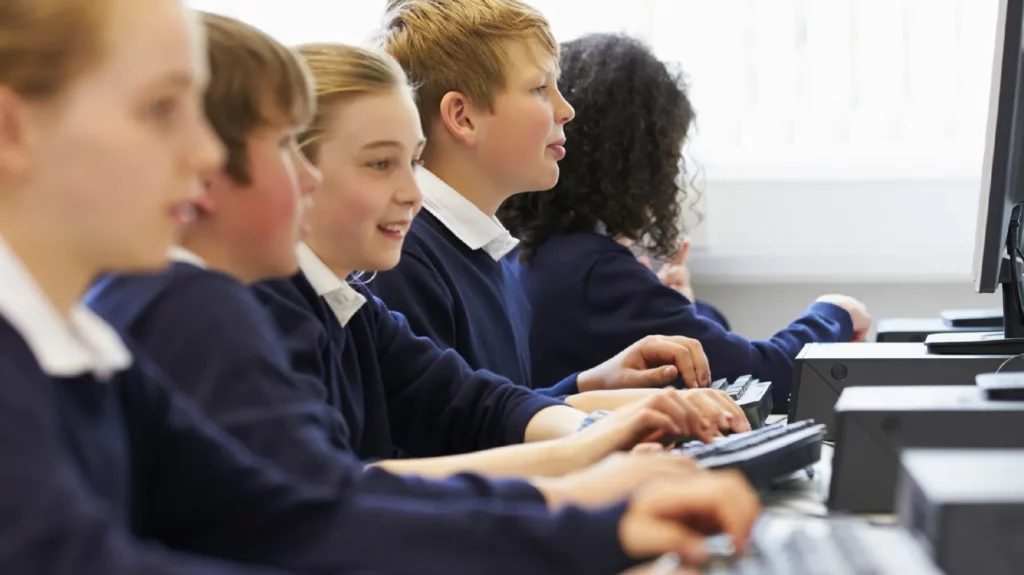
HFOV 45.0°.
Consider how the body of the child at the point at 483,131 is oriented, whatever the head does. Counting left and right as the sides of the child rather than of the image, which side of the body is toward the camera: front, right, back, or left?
right

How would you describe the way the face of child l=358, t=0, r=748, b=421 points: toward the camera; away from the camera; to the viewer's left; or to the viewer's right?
to the viewer's right

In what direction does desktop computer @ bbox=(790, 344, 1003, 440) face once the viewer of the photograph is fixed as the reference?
facing to the left of the viewer

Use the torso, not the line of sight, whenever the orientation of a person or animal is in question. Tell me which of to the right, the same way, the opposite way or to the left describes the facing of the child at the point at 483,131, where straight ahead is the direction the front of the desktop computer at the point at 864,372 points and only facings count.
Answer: the opposite way

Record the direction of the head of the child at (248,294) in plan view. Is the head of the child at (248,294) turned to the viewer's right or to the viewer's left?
to the viewer's right

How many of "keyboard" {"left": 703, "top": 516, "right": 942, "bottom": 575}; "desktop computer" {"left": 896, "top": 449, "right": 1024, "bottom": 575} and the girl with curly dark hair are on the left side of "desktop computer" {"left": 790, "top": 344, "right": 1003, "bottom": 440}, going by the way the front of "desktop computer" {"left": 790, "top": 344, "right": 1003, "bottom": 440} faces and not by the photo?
2

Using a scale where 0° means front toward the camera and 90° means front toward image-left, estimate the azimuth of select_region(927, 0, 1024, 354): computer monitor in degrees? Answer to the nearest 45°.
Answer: approximately 90°

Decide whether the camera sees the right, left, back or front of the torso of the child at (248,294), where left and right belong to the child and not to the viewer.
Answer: right

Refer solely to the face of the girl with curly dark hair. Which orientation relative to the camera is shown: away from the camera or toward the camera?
away from the camera

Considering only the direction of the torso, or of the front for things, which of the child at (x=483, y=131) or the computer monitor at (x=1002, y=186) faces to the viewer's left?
the computer monitor

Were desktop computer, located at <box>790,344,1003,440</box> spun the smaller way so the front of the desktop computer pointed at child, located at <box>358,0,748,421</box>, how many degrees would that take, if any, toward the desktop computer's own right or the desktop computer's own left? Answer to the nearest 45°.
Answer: approximately 45° to the desktop computer's own right
